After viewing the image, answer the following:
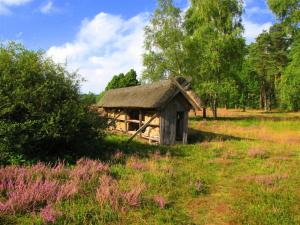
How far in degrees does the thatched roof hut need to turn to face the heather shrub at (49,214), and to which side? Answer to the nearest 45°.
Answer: approximately 45° to its right

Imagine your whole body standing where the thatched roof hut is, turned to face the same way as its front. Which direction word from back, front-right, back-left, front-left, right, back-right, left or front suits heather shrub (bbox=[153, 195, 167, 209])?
front-right

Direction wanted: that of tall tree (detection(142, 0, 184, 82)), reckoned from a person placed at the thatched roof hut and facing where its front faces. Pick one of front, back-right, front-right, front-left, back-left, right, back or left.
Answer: back-left

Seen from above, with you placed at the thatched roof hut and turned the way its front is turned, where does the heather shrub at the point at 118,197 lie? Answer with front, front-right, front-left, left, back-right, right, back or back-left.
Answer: front-right

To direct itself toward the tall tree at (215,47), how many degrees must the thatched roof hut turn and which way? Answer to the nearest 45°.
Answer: approximately 135° to its left

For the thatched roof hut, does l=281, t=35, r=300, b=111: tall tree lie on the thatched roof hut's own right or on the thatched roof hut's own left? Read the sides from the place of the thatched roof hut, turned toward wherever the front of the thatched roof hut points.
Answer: on the thatched roof hut's own left

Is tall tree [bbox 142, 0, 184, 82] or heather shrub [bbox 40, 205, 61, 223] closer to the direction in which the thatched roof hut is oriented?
the heather shrub

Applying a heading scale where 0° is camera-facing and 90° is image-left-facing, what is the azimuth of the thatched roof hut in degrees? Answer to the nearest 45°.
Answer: approximately 315°

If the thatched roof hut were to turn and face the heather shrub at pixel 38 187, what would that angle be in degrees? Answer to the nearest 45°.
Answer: approximately 45° to its right
